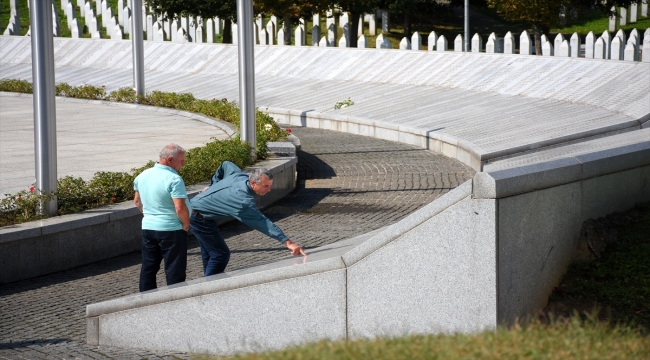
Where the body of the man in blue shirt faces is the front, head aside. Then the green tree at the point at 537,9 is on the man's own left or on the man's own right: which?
on the man's own left

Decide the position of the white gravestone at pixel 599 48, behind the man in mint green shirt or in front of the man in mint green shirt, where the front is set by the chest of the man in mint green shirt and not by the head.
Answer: in front

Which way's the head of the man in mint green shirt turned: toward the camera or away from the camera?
away from the camera

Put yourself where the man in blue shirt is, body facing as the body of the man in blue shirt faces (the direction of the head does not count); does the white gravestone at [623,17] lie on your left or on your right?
on your left

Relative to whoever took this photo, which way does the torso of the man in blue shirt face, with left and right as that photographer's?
facing to the right of the viewer

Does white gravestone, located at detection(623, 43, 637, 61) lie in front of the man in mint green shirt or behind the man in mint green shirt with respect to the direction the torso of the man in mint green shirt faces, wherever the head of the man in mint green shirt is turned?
in front

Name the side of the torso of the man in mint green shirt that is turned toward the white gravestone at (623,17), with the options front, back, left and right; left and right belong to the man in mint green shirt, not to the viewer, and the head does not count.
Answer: front

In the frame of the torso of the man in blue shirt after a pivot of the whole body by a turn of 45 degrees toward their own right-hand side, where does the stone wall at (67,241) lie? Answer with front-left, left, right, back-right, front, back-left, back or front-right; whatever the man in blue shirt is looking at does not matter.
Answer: back

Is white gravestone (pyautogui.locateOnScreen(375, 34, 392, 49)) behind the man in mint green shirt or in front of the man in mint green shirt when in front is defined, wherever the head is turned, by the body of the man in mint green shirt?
in front

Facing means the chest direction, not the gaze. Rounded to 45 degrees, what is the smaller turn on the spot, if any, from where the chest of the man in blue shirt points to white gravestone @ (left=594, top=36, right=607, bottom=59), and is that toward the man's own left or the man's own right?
approximately 45° to the man's own left

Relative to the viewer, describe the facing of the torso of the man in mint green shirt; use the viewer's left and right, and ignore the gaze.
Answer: facing away from the viewer and to the right of the viewer

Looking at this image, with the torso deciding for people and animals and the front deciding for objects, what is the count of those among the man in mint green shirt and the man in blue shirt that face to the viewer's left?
0
